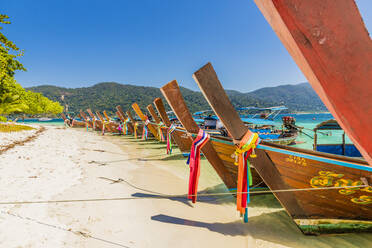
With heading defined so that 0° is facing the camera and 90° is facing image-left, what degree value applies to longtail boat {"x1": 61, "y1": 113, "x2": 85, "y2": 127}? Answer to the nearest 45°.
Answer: approximately 90°

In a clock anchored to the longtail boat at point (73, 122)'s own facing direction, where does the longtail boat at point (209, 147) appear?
the longtail boat at point (209, 147) is roughly at 9 o'clock from the longtail boat at point (73, 122).

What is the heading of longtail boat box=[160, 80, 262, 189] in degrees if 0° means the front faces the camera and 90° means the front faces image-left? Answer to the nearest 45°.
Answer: approximately 45°

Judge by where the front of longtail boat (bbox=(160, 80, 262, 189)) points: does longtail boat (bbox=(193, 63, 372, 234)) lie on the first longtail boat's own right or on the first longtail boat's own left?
on the first longtail boat's own left

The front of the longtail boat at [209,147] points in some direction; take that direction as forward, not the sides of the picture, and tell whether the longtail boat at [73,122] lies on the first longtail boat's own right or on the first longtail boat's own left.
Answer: on the first longtail boat's own right

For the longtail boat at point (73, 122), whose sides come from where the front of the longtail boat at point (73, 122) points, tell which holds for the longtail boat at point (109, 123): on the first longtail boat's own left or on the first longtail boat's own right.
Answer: on the first longtail boat's own left
